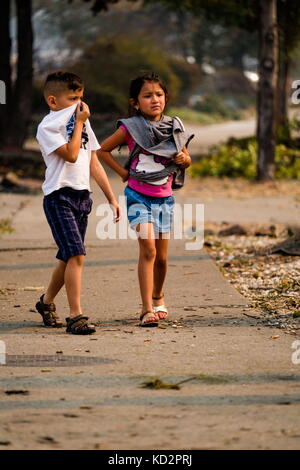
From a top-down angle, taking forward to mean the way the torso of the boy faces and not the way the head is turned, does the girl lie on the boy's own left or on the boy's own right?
on the boy's own left

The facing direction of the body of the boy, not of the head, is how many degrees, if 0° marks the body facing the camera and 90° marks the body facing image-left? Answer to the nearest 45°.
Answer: approximately 315°
